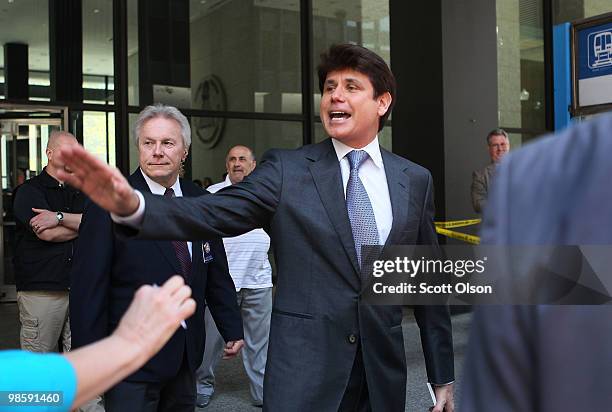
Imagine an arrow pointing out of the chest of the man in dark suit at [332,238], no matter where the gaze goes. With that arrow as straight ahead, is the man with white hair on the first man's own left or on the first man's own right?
on the first man's own right

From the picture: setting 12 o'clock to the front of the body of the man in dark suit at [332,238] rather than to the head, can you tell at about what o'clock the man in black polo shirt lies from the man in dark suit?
The man in black polo shirt is roughly at 5 o'clock from the man in dark suit.

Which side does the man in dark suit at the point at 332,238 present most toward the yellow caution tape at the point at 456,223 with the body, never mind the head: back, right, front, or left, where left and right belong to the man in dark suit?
back

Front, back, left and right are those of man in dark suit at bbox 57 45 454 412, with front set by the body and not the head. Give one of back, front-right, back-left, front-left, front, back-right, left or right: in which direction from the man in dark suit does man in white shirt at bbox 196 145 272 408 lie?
back

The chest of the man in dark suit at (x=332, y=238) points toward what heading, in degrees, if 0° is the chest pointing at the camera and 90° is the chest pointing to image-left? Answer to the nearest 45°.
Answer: approximately 0°

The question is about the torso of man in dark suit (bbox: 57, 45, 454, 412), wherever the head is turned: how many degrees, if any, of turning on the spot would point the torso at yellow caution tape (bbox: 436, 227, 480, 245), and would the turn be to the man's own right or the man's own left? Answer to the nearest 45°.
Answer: approximately 180°

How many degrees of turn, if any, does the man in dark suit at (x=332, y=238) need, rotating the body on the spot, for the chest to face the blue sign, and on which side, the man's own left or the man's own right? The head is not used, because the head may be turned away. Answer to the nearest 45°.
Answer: approximately 135° to the man's own left
